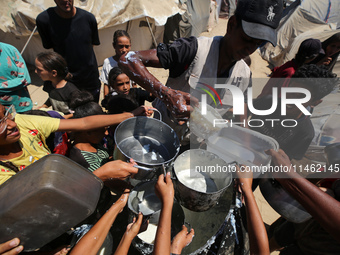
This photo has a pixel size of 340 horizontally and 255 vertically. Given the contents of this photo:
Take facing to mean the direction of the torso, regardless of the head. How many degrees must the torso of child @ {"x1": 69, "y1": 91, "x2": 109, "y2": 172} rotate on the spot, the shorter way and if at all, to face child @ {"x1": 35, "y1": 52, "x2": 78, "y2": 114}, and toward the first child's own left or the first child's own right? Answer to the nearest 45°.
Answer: approximately 135° to the first child's own left

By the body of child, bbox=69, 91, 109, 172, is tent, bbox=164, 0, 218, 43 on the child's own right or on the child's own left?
on the child's own left

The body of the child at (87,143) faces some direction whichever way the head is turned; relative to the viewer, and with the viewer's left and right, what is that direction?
facing the viewer and to the right of the viewer

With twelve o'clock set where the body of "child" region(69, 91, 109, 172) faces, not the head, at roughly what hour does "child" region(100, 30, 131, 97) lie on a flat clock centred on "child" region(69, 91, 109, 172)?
"child" region(100, 30, 131, 97) is roughly at 8 o'clock from "child" region(69, 91, 109, 172).

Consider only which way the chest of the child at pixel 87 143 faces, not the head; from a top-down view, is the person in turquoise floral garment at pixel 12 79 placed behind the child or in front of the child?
behind

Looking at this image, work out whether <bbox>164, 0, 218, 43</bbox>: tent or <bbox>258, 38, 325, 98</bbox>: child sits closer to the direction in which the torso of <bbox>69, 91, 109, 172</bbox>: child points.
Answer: the child

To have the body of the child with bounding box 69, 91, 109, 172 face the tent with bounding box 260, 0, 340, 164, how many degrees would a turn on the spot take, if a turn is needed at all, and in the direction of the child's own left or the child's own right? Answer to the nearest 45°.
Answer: approximately 90° to the child's own left

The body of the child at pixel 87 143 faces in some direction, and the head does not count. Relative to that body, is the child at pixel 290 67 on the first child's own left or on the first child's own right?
on the first child's own left
